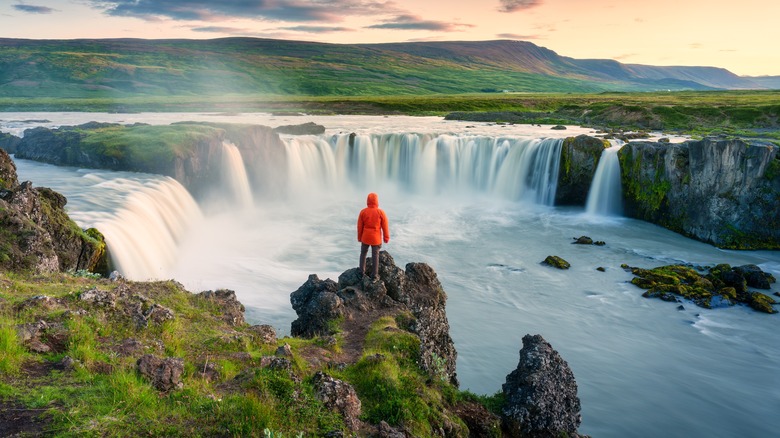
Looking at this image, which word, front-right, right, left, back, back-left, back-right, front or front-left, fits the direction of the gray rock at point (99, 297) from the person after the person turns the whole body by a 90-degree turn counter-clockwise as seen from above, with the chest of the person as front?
front-left

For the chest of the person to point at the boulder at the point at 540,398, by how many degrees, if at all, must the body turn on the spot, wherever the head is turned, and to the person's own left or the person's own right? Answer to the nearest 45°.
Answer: approximately 135° to the person's own right

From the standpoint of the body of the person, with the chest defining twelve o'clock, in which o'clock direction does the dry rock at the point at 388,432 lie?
The dry rock is roughly at 6 o'clock from the person.

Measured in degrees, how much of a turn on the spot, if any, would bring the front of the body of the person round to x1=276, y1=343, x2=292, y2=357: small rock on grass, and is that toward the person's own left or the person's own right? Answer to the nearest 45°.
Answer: approximately 180°

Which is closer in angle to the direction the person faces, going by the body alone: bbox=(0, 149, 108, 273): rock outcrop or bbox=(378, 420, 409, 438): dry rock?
the rock outcrop

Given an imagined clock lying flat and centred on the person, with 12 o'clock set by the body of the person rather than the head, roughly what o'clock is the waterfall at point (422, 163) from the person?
The waterfall is roughly at 12 o'clock from the person.

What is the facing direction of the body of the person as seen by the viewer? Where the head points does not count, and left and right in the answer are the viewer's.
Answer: facing away from the viewer

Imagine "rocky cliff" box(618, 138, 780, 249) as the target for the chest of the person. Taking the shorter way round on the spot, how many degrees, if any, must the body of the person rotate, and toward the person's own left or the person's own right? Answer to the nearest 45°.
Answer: approximately 45° to the person's own right
